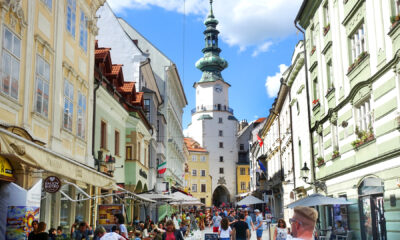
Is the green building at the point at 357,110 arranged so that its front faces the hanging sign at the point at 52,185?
yes

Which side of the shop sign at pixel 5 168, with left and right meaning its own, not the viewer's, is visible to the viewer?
front

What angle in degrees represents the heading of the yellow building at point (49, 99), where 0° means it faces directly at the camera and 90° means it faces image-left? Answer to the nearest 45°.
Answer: approximately 315°

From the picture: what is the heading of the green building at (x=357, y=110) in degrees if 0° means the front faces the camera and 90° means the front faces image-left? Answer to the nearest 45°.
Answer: approximately 45°
